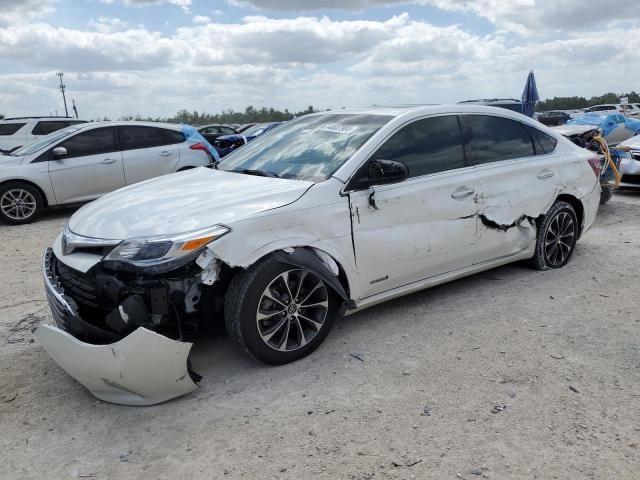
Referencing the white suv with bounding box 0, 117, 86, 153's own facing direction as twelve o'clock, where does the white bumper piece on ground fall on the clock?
The white bumper piece on ground is roughly at 9 o'clock from the white suv.

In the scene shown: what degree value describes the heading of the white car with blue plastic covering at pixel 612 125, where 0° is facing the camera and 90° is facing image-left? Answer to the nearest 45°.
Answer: approximately 45°

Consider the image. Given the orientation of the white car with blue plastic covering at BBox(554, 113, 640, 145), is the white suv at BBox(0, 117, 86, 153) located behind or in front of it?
in front

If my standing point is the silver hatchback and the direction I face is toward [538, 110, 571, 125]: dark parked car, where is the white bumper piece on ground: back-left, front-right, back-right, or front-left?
back-right

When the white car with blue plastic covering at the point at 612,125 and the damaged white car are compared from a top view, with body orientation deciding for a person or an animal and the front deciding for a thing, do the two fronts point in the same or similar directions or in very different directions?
same or similar directions

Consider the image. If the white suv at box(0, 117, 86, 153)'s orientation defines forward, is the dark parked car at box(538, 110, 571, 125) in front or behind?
behind

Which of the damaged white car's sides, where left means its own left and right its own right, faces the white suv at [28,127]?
right

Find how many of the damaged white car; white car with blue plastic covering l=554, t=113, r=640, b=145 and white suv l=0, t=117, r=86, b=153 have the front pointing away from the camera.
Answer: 0

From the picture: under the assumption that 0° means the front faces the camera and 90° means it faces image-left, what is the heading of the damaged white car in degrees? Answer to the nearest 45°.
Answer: approximately 45°

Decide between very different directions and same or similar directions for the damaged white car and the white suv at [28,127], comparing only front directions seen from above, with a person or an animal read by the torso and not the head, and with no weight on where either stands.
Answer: same or similar directions

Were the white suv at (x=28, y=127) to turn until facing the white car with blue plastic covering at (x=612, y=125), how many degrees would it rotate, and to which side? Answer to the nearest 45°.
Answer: approximately 180°

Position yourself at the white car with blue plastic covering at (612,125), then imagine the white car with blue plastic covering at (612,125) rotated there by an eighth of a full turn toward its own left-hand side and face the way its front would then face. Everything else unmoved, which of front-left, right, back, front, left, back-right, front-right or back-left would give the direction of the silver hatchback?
front-right

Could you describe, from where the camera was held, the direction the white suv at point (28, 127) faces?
facing to the left of the viewer
